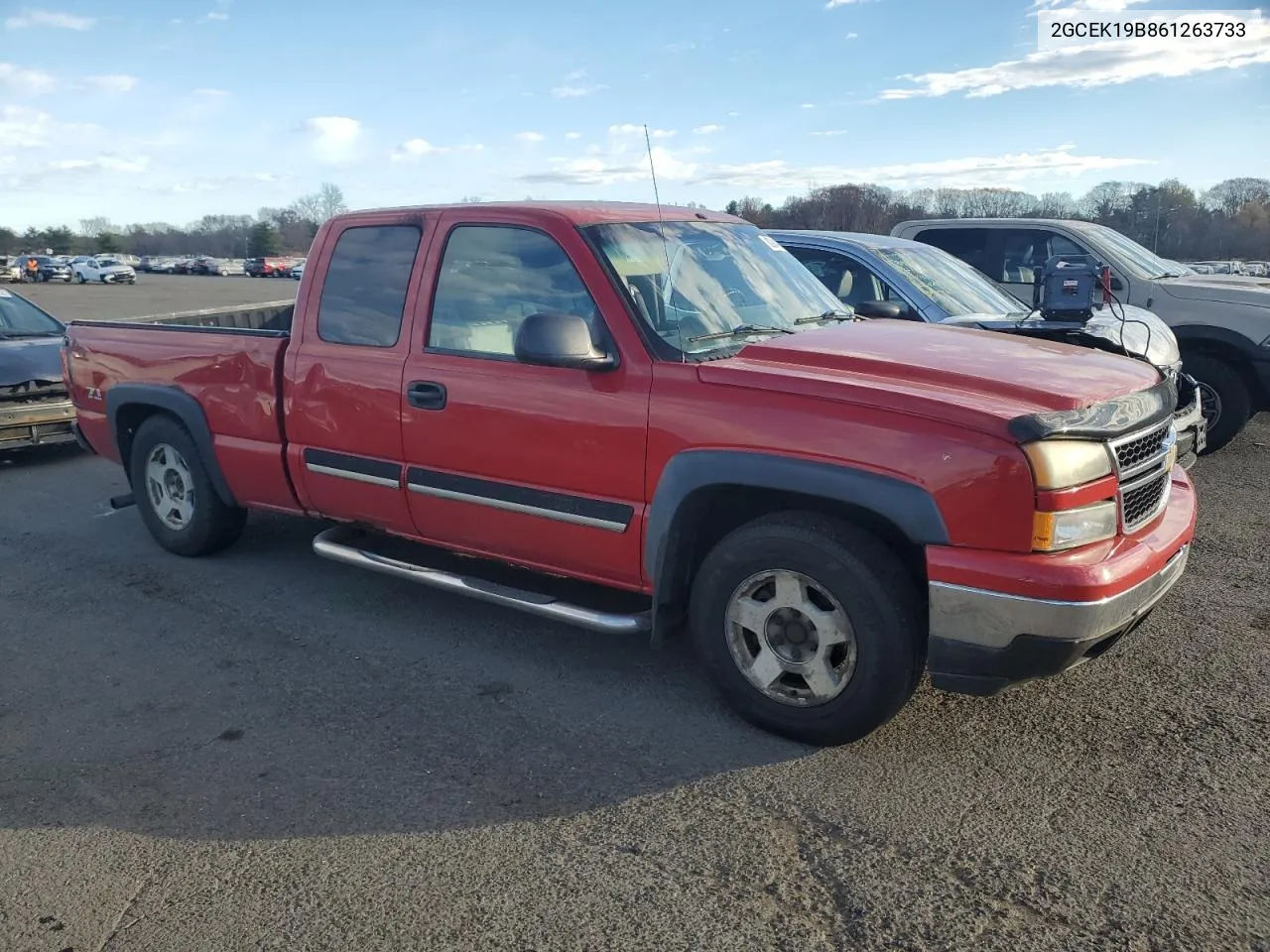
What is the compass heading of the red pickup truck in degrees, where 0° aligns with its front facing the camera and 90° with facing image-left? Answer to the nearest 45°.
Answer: approximately 315°
